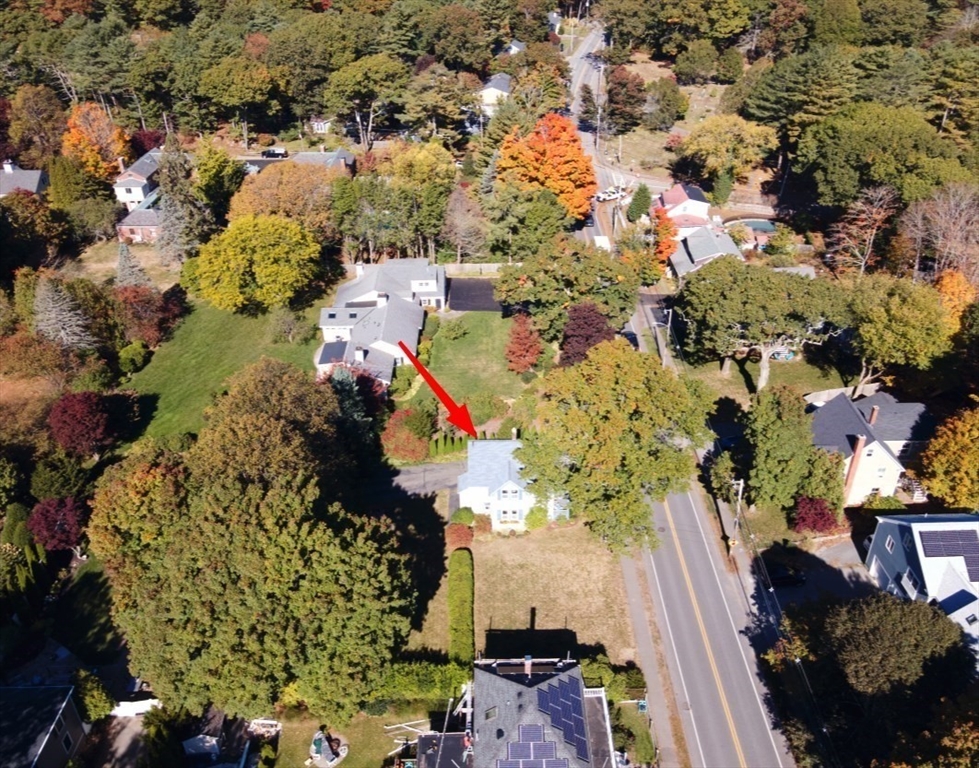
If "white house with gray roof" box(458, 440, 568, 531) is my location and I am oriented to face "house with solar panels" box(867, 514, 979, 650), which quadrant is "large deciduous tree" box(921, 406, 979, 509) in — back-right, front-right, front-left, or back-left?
front-left

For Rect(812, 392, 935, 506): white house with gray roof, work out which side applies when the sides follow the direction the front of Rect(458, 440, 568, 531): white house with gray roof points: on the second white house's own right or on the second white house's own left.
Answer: on the second white house's own left

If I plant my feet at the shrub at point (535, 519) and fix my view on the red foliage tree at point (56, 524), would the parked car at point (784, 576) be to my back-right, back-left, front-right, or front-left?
back-left

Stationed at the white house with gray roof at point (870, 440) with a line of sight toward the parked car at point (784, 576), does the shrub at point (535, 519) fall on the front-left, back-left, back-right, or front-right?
front-right

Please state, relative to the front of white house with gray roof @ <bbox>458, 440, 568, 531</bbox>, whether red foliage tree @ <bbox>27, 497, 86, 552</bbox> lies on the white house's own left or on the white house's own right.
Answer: on the white house's own right

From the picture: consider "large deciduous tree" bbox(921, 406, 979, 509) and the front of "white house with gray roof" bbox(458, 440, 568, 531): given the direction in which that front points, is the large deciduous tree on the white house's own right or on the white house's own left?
on the white house's own left

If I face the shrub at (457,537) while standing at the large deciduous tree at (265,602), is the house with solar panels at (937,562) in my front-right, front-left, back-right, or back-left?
front-right
